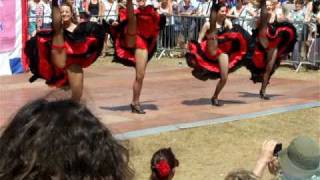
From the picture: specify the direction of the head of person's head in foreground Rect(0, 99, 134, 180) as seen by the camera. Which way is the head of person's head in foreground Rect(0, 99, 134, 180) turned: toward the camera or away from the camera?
away from the camera

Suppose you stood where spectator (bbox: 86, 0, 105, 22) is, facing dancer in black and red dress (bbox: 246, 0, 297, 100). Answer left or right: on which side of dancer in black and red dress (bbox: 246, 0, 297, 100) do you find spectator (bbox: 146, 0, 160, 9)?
left

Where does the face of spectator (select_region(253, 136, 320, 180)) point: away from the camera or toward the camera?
away from the camera

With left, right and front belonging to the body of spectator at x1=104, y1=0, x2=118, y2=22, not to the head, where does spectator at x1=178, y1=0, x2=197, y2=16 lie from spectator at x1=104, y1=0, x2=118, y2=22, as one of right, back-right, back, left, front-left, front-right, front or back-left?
left

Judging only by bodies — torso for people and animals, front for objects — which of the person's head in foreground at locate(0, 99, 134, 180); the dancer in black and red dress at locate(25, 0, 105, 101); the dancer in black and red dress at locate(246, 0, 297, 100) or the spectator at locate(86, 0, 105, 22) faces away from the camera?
the person's head in foreground

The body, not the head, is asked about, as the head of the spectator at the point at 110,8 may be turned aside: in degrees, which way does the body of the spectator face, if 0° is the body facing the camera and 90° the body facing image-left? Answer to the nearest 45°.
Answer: approximately 0°

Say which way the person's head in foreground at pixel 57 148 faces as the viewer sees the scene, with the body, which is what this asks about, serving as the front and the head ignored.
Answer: away from the camera

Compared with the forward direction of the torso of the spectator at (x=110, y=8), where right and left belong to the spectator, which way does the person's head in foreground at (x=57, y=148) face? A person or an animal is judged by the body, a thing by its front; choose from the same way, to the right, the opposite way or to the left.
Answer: the opposite way

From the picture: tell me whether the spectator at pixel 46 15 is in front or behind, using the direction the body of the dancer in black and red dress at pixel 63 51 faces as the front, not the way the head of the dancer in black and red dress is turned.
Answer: behind

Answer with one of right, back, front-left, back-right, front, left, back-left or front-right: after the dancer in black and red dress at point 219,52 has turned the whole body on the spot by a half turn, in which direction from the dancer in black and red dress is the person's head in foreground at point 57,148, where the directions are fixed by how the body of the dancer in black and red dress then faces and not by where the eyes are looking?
back-left

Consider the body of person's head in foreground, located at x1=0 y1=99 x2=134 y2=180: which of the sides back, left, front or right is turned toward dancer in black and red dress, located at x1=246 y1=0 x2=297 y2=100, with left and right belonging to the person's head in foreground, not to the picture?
front

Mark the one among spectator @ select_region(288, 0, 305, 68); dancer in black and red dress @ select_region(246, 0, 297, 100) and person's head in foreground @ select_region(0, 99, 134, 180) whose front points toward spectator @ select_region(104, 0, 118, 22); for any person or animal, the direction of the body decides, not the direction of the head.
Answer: the person's head in foreground

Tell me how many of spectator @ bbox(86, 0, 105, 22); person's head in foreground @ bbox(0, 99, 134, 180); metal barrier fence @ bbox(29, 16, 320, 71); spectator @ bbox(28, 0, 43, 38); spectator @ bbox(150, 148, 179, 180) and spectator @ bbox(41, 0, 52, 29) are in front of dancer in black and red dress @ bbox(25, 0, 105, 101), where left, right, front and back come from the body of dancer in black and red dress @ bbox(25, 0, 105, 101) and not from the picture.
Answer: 2

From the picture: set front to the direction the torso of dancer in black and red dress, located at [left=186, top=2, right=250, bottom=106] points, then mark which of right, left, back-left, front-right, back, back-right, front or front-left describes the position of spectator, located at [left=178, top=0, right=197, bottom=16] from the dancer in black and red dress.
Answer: back-left
